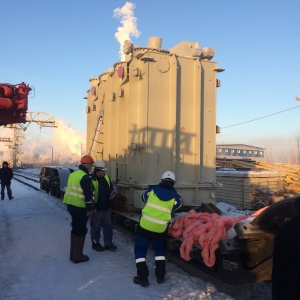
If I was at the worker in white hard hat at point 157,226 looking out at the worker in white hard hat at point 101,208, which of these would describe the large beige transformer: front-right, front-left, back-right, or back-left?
front-right

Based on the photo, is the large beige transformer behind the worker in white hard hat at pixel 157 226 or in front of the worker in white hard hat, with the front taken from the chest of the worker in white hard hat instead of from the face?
in front

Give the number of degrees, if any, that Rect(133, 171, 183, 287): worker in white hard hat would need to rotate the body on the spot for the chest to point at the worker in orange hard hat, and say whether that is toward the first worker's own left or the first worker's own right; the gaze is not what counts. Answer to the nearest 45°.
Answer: approximately 45° to the first worker's own left

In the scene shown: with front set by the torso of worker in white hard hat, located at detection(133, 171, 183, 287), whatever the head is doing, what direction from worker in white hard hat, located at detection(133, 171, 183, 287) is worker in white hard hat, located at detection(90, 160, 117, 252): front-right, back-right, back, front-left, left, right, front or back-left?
front-left

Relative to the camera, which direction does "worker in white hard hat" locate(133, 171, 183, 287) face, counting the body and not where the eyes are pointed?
away from the camera
